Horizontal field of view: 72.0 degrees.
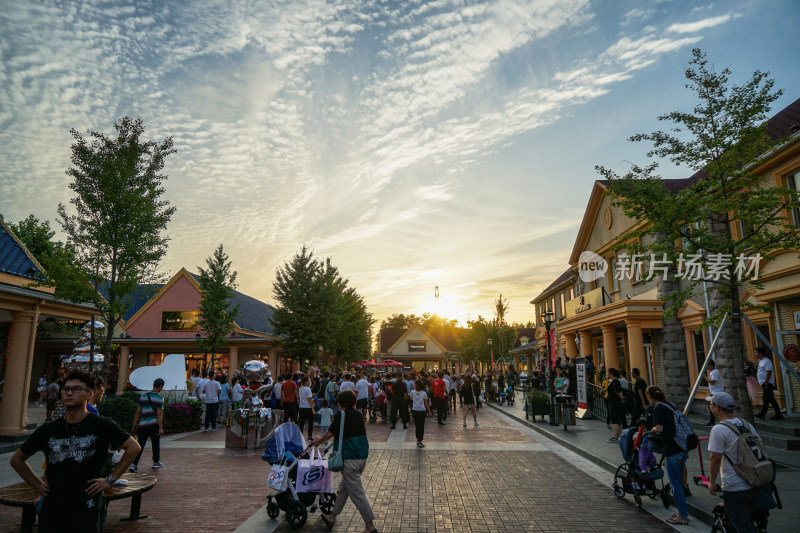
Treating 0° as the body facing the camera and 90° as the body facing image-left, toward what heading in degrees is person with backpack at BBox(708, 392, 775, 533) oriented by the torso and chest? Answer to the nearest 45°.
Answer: approximately 135°

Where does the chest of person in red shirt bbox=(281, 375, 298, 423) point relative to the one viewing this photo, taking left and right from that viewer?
facing away from the viewer

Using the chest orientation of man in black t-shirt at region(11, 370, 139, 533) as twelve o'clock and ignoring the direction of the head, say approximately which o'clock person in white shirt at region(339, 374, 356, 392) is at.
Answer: The person in white shirt is roughly at 7 o'clock from the man in black t-shirt.

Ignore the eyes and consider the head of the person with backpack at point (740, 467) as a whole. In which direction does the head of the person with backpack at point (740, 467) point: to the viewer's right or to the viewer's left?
to the viewer's left
